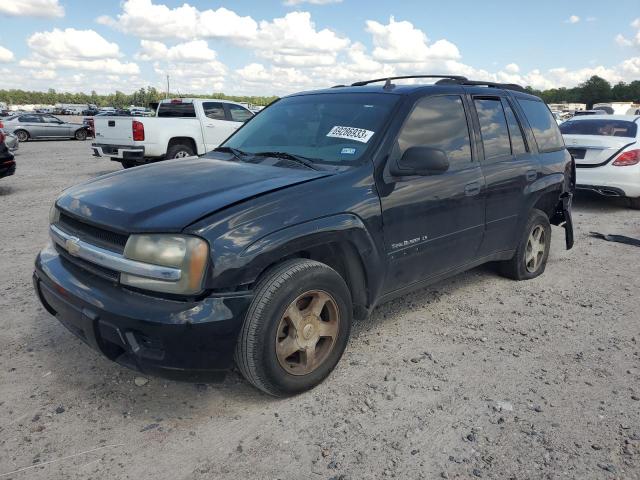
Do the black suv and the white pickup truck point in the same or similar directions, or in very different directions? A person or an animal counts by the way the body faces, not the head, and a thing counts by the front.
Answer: very different directions

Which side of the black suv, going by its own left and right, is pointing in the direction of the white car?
back

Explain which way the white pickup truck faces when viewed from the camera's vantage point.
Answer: facing away from the viewer and to the right of the viewer

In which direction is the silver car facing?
to the viewer's right

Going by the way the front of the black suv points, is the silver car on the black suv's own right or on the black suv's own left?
on the black suv's own right

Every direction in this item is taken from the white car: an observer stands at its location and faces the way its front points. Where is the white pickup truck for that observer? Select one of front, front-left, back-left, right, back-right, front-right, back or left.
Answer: back-left

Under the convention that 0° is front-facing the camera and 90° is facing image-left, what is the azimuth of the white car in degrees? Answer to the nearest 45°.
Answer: approximately 225°

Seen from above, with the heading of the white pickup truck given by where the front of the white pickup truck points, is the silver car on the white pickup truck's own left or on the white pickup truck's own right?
on the white pickup truck's own left
